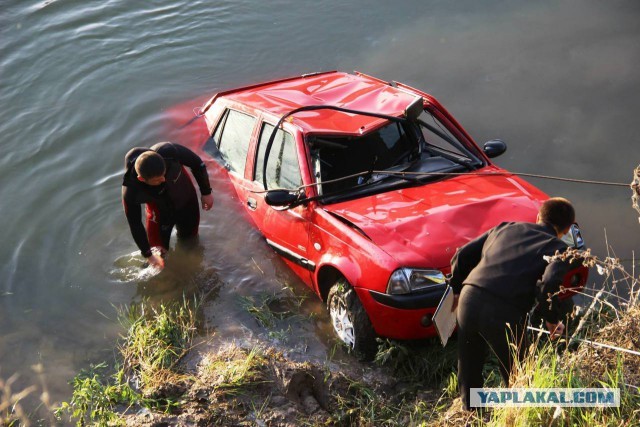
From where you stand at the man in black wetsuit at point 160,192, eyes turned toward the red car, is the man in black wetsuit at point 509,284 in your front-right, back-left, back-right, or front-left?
front-right

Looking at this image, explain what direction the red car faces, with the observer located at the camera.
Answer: facing the viewer and to the right of the viewer

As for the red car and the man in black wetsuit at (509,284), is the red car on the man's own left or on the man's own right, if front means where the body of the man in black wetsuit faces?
on the man's own left

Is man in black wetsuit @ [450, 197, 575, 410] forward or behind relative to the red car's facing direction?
forward

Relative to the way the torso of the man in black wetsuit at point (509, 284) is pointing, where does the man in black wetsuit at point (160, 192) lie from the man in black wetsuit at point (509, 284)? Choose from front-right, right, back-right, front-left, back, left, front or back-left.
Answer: left

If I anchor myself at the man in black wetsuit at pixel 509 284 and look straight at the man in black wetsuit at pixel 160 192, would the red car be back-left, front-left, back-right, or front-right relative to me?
front-right

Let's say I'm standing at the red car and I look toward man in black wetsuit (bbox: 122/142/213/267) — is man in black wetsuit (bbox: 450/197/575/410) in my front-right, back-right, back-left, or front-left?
back-left

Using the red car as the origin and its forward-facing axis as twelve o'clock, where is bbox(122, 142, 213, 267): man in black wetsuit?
The man in black wetsuit is roughly at 5 o'clock from the red car.
